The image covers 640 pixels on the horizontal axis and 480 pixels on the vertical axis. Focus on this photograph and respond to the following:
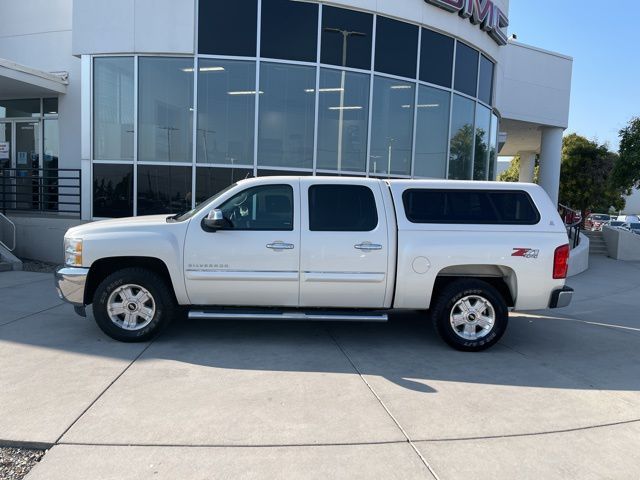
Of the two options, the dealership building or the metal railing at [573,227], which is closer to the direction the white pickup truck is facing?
the dealership building

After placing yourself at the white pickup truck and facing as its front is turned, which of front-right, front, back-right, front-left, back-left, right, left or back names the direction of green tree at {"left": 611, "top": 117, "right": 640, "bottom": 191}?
back-right

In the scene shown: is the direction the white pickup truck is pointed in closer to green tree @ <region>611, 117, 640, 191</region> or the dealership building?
the dealership building

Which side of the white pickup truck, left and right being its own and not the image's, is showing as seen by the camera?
left

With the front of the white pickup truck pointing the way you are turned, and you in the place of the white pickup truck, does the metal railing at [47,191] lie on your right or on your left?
on your right

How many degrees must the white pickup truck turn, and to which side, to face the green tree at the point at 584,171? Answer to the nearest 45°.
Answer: approximately 135° to its right

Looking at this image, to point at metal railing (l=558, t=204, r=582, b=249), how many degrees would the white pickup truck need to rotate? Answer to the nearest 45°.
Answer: approximately 135° to its right

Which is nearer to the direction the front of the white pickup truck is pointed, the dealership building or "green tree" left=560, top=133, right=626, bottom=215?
the dealership building

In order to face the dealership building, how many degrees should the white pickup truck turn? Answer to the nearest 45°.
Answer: approximately 90° to its right
